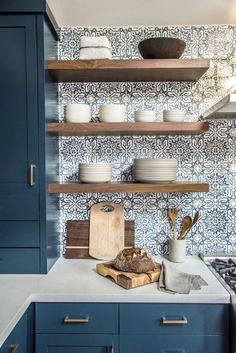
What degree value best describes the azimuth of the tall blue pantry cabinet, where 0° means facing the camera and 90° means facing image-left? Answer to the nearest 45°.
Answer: approximately 0°

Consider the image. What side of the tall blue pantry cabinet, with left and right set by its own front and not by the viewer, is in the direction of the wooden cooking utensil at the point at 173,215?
left

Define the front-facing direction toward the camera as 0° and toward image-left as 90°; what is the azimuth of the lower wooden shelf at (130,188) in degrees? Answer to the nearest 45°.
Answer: approximately 0°

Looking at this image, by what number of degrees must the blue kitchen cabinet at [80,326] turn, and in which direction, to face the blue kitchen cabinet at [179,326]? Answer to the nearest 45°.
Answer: approximately 90° to its left

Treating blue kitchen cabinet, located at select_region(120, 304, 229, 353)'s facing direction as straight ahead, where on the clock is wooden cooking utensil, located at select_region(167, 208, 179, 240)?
The wooden cooking utensil is roughly at 6 o'clock from the blue kitchen cabinet.

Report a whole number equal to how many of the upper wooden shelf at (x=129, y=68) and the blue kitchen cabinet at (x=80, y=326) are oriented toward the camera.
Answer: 2
